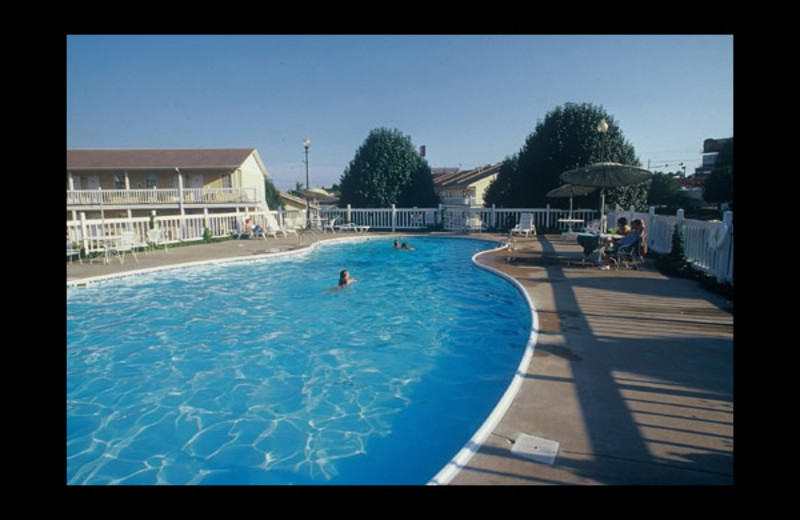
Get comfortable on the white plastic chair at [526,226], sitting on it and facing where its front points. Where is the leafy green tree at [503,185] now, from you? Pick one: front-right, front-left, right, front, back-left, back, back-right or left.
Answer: back-right

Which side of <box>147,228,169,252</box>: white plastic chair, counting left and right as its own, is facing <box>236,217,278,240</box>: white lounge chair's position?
left

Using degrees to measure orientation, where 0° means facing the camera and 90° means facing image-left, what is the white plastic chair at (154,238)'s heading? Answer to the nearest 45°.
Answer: approximately 315°

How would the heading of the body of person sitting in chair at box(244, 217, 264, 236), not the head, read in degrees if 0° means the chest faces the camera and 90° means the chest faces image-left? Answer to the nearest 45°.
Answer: approximately 315°

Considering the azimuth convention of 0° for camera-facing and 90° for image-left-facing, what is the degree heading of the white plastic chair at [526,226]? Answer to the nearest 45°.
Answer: approximately 45°

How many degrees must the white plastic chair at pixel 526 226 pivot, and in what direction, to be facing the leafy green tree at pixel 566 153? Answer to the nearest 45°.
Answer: approximately 180°
